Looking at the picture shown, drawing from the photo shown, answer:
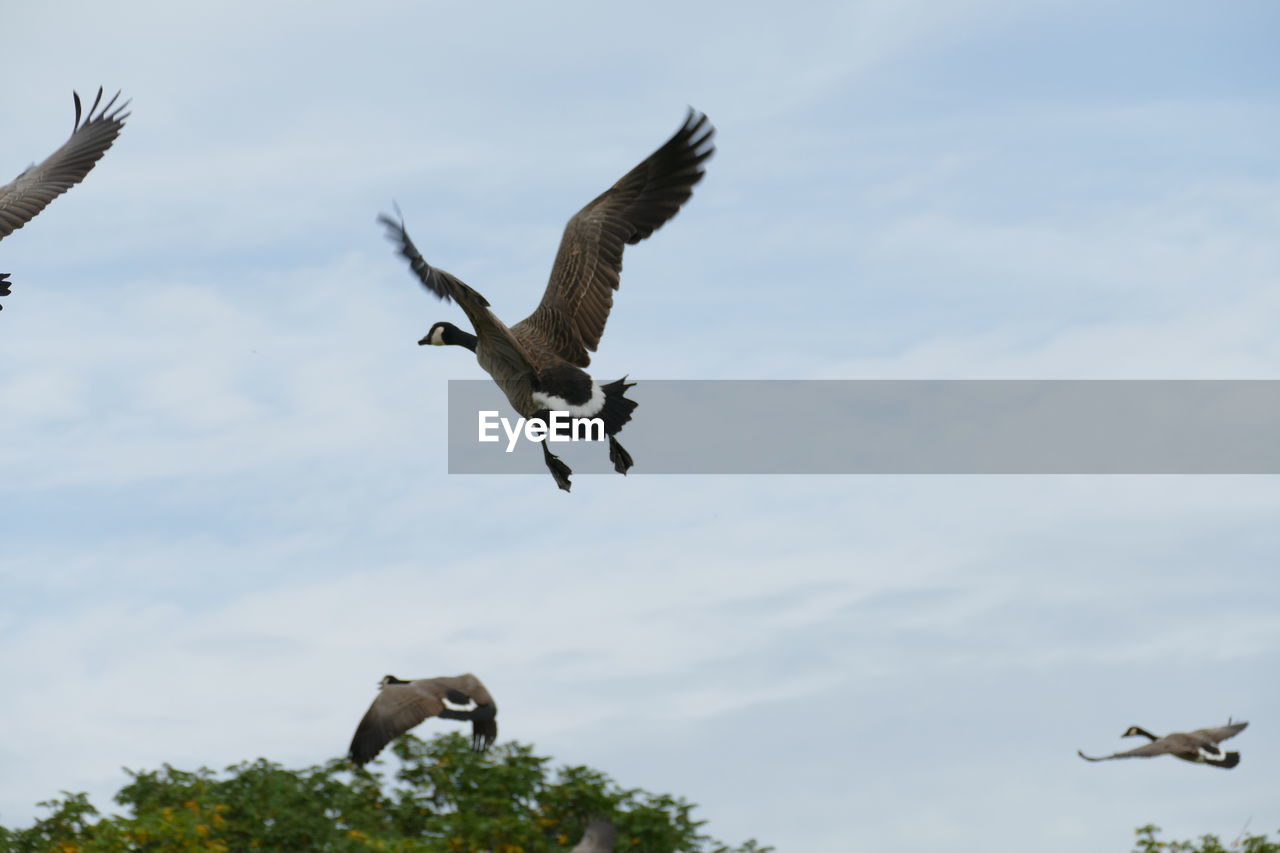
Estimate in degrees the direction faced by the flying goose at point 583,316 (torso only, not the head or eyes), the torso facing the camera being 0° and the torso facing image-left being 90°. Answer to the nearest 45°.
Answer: approximately 135°

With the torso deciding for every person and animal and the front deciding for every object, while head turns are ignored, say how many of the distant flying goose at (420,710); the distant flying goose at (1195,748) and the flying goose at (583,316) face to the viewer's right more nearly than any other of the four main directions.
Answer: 0

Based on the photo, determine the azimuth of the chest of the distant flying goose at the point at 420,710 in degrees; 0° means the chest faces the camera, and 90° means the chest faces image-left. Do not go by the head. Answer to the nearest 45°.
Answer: approximately 135°

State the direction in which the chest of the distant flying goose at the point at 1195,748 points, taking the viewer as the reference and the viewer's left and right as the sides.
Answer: facing away from the viewer and to the left of the viewer

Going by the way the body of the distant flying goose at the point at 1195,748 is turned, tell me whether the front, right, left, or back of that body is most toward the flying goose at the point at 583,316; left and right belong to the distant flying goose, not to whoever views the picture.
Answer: left

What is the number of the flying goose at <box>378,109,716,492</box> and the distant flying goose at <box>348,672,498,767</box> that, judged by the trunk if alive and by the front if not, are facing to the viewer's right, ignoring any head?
0
